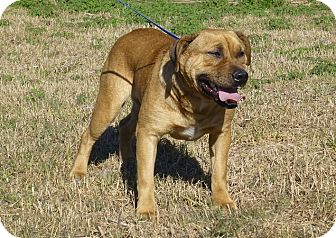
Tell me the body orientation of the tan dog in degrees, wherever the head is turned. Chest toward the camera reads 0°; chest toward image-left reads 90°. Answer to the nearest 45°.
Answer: approximately 315°
